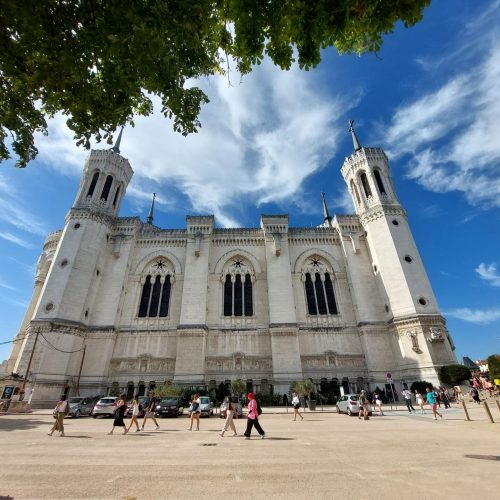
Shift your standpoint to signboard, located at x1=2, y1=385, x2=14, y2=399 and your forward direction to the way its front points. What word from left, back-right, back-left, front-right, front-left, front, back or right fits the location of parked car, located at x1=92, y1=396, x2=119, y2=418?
front-left

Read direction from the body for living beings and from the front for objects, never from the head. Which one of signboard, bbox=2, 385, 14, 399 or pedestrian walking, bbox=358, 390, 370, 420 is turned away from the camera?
the pedestrian walking

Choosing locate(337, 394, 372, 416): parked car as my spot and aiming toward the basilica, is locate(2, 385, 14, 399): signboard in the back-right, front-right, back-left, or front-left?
front-left

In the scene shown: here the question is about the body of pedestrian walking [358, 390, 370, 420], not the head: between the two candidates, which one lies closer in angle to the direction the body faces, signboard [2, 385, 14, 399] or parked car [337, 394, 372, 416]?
the parked car

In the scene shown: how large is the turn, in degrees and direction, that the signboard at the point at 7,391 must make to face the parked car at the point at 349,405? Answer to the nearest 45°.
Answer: approximately 45° to its left

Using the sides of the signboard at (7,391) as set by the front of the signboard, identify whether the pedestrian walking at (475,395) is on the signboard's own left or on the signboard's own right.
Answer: on the signboard's own left

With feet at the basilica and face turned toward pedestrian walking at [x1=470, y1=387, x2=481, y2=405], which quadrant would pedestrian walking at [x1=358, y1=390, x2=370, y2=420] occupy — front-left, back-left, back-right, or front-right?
front-right

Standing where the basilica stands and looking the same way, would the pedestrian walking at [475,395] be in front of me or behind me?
in front

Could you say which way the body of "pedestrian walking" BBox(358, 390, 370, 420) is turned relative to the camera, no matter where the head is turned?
away from the camera

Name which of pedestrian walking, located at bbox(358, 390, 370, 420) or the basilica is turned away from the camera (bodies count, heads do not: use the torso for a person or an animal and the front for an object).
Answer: the pedestrian walking

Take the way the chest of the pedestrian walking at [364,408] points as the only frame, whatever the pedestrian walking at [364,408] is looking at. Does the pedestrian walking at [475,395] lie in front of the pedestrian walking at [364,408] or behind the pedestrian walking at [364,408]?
in front

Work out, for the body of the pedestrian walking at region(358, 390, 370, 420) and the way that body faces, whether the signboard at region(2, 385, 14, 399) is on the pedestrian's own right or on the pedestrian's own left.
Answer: on the pedestrian's own left

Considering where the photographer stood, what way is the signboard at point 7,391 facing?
facing the viewer
